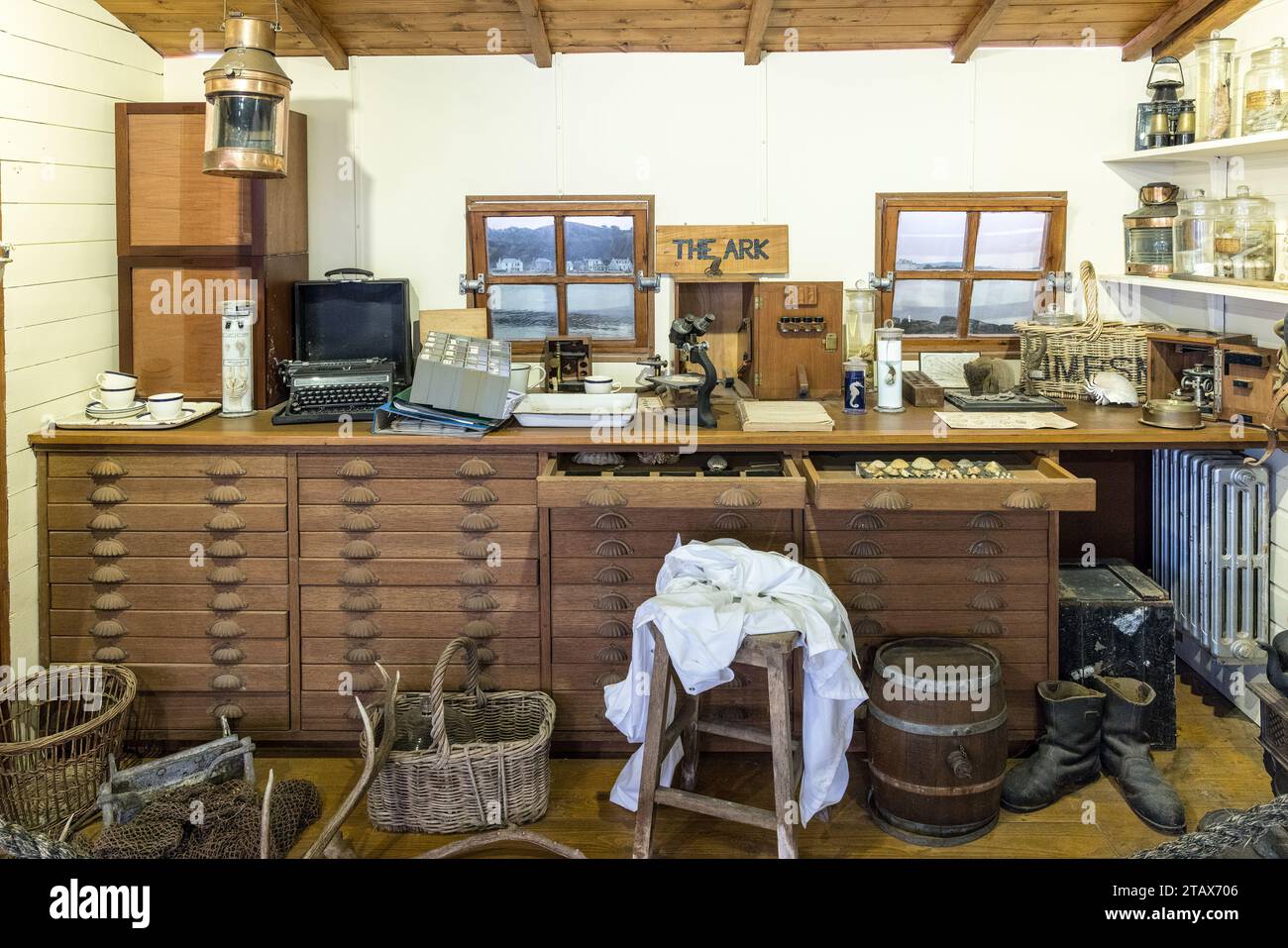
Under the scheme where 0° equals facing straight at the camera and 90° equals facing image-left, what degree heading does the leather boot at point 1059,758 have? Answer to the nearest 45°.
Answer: approximately 45°

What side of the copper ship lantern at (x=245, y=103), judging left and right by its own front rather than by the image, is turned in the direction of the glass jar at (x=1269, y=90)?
left

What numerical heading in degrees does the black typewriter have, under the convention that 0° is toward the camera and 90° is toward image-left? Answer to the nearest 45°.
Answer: approximately 0°

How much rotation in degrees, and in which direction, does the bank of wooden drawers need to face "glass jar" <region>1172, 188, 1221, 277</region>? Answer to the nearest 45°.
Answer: approximately 90° to its left

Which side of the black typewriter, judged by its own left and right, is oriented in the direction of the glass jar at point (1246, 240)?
left

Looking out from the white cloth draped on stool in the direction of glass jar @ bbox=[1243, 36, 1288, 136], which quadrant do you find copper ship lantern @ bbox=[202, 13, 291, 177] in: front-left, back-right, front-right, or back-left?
back-left
